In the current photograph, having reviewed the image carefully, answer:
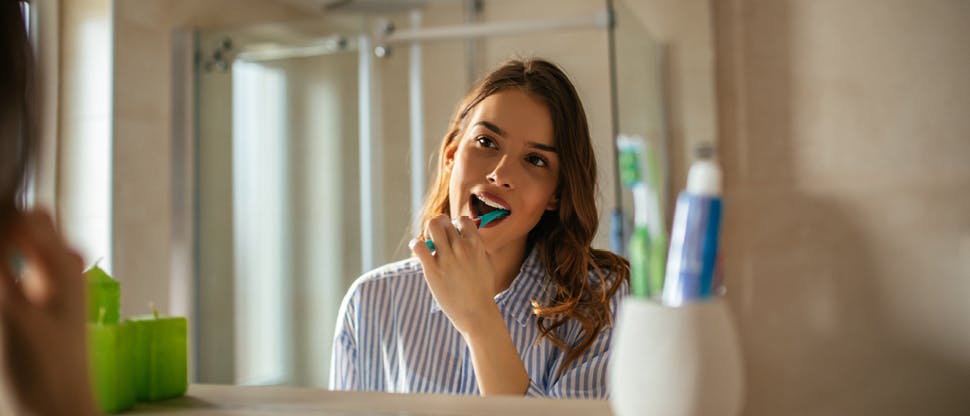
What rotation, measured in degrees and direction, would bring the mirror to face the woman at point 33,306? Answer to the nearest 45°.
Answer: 0° — it already faces them

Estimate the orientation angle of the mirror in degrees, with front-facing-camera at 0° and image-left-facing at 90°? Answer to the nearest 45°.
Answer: approximately 0°
